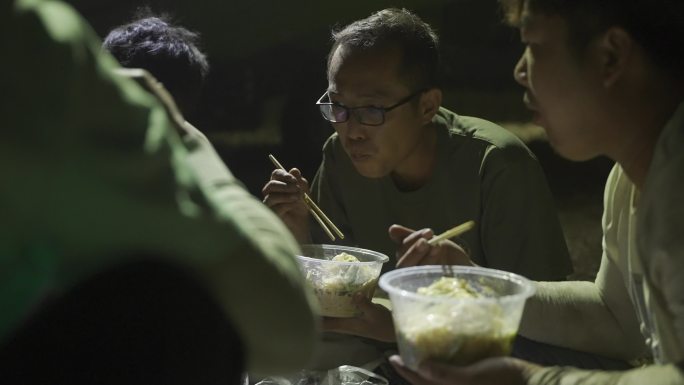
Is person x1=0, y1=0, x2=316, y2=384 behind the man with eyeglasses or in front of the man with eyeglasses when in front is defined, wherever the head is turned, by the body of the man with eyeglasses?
in front

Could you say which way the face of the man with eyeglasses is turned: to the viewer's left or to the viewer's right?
to the viewer's left

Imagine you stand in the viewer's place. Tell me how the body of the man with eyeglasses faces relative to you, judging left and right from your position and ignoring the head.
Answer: facing the viewer and to the left of the viewer
